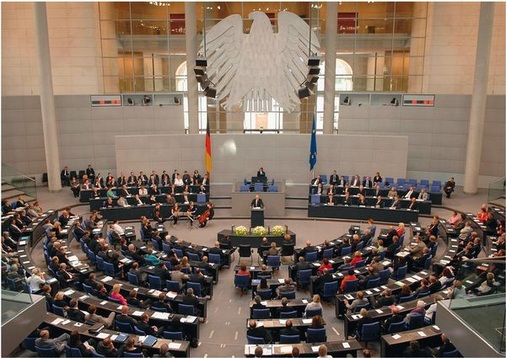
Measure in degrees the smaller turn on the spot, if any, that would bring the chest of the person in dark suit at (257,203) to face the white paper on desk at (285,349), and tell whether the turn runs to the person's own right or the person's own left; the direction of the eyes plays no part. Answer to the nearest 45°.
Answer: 0° — they already face it

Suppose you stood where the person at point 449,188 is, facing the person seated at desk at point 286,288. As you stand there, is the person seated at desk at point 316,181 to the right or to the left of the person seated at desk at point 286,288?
right

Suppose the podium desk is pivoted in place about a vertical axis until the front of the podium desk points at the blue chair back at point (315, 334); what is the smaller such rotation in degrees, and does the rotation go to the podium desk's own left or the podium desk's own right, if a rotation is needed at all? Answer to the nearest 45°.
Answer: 0° — it already faces it

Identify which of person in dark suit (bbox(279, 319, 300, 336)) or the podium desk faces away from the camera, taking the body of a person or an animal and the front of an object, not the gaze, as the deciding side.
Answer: the person in dark suit

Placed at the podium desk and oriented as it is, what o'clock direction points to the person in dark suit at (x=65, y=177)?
The person in dark suit is roughly at 4 o'clock from the podium desk.

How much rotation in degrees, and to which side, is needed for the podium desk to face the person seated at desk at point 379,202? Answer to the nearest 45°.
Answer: approximately 90° to its left

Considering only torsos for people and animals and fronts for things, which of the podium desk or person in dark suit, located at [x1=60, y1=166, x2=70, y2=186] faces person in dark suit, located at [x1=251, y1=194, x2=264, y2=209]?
person in dark suit, located at [x1=60, y1=166, x2=70, y2=186]

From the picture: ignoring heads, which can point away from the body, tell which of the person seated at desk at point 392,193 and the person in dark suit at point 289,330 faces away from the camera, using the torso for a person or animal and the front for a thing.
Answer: the person in dark suit

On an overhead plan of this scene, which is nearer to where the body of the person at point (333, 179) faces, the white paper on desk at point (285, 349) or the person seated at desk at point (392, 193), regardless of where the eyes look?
the white paper on desk

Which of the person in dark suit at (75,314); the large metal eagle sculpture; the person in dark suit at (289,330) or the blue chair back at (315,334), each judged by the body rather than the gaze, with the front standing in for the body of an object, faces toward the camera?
the large metal eagle sculpture

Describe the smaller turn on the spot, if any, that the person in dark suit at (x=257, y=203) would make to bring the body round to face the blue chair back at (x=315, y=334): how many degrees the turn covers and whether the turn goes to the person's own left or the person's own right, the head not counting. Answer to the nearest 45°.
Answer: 0° — they already face it

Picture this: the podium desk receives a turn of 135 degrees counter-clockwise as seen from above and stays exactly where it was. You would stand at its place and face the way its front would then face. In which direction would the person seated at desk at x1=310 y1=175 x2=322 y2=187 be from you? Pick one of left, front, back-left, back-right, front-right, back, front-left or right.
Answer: front
